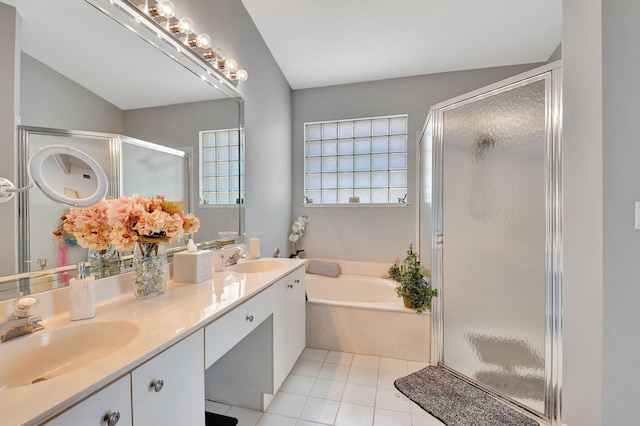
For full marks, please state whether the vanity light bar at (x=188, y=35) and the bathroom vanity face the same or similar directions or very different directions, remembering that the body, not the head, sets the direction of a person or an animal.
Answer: same or similar directions

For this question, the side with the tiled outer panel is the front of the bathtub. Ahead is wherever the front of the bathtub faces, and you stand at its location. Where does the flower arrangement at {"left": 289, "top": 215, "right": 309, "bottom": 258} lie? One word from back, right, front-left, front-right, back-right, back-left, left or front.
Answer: back-right

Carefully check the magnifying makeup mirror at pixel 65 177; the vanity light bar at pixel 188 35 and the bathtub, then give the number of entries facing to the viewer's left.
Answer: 0

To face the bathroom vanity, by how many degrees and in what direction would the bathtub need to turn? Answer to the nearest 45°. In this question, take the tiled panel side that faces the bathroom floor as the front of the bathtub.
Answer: approximately 45° to its right

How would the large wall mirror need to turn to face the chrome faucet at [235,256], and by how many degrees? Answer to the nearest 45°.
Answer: approximately 90° to its left

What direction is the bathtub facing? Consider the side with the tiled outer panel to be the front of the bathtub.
toward the camera

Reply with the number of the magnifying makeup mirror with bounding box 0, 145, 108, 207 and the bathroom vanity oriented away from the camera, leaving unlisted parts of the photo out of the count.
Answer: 0

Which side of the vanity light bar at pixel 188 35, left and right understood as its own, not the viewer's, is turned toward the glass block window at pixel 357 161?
left

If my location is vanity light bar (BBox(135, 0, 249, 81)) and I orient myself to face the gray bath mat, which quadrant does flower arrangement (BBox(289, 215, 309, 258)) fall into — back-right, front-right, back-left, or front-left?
front-left

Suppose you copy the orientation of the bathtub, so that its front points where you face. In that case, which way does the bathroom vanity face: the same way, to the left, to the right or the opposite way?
to the left

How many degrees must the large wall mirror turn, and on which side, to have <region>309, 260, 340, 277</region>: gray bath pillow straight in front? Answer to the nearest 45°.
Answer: approximately 90° to its left

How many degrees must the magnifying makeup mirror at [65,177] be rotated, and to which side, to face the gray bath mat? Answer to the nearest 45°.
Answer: approximately 45° to its left
